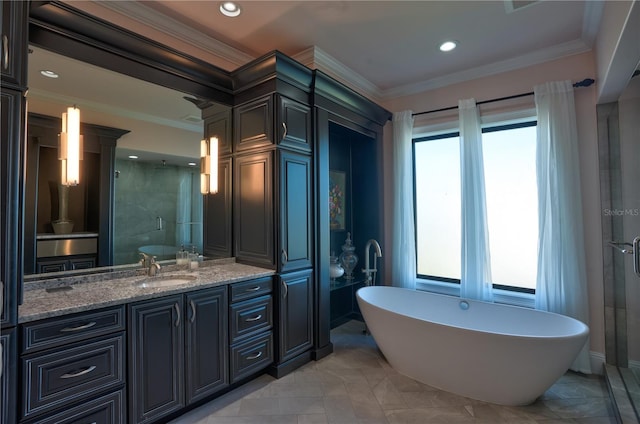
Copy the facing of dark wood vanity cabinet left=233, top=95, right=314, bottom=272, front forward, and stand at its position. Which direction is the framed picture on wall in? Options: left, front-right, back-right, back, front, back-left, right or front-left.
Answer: left

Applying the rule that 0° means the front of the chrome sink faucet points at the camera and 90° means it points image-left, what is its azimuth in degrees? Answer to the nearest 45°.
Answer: approximately 315°

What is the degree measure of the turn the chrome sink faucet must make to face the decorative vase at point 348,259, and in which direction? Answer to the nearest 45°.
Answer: approximately 45° to its left

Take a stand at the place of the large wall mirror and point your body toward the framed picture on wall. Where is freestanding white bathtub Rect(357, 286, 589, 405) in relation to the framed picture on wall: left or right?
right

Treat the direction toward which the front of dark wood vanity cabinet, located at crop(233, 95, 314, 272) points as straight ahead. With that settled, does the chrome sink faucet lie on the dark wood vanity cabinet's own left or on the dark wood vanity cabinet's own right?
on the dark wood vanity cabinet's own right

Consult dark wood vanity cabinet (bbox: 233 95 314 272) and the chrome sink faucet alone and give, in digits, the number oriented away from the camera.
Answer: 0

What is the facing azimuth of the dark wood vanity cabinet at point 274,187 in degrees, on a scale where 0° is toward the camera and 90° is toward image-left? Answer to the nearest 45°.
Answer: approximately 315°

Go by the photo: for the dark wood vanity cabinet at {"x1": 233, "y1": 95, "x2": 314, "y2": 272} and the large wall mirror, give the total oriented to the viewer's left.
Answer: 0

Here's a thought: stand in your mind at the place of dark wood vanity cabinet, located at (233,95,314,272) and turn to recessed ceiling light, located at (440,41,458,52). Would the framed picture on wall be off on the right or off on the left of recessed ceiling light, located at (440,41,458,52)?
left

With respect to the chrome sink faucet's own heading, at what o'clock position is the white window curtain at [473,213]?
The white window curtain is roughly at 11 o'clock from the chrome sink faucet.
